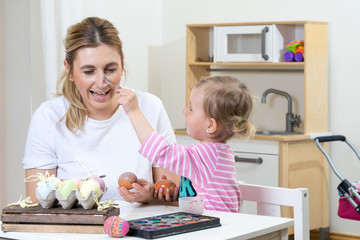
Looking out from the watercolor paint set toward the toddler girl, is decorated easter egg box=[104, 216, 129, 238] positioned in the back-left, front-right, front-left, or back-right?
back-left

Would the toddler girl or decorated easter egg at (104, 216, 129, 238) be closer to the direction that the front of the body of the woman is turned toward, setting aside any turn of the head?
the decorated easter egg

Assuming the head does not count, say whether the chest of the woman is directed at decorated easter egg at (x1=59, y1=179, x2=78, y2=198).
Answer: yes

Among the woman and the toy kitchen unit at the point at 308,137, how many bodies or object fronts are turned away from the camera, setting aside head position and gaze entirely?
0

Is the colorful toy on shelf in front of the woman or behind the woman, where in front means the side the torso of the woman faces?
behind

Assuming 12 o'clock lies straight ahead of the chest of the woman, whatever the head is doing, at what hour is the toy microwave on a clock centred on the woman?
The toy microwave is roughly at 7 o'clock from the woman.

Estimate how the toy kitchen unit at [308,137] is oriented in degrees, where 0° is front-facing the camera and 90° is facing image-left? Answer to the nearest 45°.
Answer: approximately 45°

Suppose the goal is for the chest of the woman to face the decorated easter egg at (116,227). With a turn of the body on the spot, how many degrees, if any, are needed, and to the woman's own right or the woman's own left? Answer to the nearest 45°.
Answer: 0° — they already face it

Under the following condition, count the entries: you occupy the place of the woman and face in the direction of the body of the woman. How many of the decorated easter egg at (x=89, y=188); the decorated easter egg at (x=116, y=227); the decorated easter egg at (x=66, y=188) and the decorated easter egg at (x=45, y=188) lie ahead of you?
4

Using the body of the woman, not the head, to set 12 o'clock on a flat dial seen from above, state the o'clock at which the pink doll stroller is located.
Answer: The pink doll stroller is roughly at 8 o'clock from the woman.

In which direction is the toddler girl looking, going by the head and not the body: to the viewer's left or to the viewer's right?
to the viewer's left

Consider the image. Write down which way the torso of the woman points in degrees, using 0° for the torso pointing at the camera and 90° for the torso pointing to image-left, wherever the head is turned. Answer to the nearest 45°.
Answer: approximately 0°
